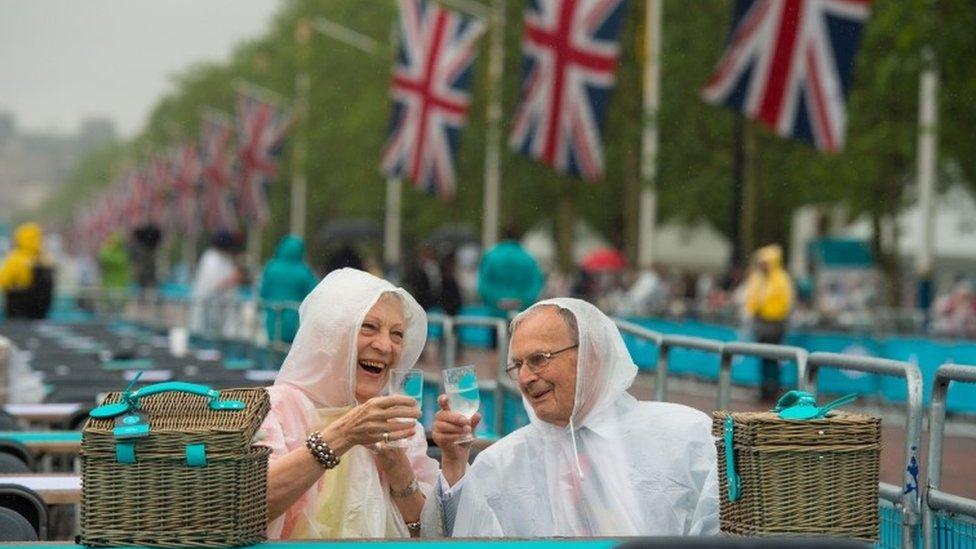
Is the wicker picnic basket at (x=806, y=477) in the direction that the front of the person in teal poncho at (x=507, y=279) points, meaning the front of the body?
no

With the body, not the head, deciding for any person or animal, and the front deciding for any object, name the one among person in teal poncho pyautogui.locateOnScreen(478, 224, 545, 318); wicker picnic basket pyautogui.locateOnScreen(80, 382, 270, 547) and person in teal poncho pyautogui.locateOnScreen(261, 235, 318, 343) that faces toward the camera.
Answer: the wicker picnic basket

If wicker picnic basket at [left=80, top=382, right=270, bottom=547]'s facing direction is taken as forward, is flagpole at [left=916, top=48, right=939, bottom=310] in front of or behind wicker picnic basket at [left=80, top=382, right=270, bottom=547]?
behind

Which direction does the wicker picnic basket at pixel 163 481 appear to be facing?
toward the camera

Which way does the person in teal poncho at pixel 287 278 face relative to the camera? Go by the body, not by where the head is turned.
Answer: away from the camera

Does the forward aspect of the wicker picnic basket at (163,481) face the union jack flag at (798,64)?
no

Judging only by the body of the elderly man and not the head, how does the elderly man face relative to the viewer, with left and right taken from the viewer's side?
facing the viewer and to the left of the viewer

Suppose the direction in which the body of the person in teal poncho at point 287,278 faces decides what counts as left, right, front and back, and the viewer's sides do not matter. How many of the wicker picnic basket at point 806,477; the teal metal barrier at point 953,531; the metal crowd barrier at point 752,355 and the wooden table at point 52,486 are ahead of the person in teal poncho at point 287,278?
0

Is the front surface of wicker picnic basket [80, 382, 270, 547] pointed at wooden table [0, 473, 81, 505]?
no

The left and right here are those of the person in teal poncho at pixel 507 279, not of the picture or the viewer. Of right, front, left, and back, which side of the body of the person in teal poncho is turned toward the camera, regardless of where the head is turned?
back

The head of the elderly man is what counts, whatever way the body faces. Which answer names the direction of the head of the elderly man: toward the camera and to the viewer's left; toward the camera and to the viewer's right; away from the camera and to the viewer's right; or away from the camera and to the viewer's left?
toward the camera and to the viewer's left

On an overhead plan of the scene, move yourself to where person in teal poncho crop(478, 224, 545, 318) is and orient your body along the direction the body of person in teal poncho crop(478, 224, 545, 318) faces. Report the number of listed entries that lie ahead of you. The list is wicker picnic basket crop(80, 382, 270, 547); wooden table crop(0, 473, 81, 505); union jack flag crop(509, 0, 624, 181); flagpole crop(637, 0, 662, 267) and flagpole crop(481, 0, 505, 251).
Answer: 3

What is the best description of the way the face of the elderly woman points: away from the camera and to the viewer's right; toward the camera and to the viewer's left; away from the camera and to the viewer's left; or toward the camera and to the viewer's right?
toward the camera and to the viewer's right
